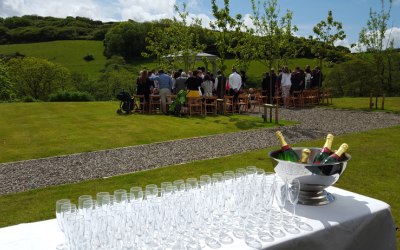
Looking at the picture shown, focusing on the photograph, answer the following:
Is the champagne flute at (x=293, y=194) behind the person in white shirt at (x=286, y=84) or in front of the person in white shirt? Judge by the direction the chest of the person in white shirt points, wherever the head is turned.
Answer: behind

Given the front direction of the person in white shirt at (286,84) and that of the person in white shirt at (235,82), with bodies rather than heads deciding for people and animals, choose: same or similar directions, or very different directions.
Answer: same or similar directions

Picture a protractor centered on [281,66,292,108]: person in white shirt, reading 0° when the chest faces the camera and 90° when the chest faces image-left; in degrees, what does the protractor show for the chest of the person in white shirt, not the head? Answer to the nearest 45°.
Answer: approximately 180°

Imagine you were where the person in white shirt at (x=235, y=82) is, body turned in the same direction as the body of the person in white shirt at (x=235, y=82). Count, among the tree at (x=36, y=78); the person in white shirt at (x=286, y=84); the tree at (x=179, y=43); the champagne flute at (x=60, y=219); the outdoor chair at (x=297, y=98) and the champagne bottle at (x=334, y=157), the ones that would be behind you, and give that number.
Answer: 2

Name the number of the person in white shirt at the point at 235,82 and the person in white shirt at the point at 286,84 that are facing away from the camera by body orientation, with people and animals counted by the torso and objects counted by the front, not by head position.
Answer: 2

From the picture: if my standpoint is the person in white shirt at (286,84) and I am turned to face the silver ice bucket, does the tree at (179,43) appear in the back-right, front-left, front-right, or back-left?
back-right

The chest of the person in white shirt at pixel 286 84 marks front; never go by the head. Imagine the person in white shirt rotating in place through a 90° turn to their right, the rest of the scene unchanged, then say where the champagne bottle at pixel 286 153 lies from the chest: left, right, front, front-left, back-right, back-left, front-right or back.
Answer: right

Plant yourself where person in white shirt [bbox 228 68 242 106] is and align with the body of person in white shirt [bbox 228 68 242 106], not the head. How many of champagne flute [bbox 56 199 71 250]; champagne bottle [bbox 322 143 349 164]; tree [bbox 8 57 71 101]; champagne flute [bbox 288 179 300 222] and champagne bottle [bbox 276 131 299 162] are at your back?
4

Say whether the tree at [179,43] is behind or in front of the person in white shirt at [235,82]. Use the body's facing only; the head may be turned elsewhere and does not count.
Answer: in front

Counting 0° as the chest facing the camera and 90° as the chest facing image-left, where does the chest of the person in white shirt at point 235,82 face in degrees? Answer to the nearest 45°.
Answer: approximately 180°

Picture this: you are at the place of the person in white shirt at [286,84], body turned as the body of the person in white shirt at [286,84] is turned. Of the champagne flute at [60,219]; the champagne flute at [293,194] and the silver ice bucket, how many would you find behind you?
3

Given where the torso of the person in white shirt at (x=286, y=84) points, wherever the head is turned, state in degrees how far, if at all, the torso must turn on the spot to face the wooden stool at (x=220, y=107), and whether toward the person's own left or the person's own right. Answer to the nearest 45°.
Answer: approximately 135° to the person's own left

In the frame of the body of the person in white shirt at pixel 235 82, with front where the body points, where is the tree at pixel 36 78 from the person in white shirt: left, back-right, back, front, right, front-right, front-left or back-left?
front-left

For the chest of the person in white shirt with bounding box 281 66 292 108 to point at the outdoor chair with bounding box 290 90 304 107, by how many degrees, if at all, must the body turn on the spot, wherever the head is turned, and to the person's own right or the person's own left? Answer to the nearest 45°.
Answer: approximately 45° to the person's own right

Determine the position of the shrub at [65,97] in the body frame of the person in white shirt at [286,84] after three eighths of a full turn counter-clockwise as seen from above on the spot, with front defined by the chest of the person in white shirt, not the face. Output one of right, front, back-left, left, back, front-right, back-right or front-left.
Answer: front-right

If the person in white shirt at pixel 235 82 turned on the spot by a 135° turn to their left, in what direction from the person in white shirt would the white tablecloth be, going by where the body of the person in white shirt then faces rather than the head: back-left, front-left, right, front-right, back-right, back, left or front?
front-left
